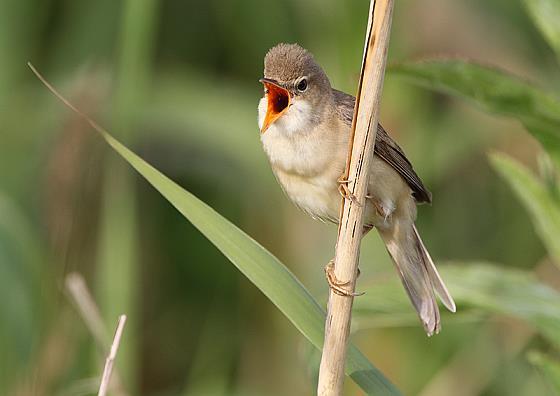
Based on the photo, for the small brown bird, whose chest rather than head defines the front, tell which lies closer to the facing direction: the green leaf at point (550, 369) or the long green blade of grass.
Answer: the long green blade of grass

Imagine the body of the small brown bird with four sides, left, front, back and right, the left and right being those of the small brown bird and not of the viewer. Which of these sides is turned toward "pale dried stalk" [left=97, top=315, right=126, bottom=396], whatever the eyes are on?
front

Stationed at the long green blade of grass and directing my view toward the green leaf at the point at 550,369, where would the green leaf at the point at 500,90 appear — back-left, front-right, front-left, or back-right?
front-left

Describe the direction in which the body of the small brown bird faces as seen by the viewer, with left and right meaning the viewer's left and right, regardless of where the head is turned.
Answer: facing the viewer and to the left of the viewer

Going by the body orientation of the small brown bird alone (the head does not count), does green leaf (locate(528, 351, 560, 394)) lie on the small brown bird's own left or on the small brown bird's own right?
on the small brown bird's own left

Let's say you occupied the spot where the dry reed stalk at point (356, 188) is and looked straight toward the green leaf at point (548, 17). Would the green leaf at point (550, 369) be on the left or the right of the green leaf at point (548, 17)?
right

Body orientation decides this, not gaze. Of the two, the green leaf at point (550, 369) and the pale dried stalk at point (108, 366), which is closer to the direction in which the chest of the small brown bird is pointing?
the pale dried stalk

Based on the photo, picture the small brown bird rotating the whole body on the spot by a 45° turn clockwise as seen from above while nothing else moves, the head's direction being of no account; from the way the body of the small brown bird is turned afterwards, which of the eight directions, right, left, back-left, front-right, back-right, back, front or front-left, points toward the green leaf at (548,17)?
back
